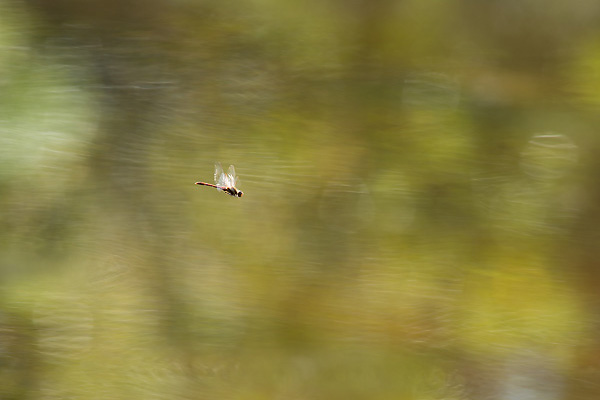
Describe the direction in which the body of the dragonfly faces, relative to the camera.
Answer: to the viewer's right
